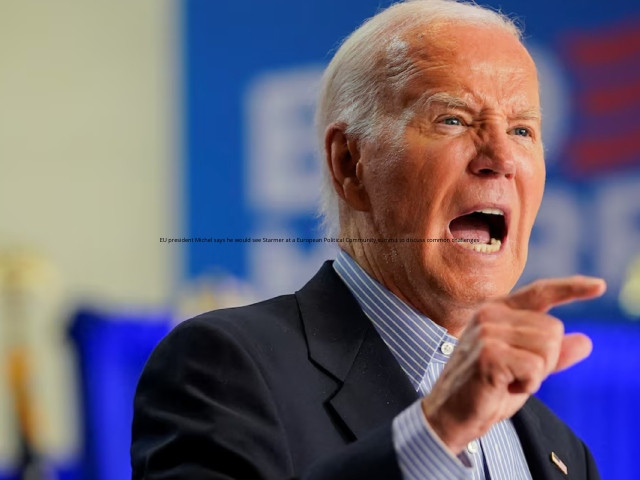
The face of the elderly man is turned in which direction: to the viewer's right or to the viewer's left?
to the viewer's right

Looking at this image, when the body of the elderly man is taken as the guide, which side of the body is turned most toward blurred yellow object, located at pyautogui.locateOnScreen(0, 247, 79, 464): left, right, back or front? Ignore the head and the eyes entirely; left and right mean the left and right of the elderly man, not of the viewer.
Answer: back

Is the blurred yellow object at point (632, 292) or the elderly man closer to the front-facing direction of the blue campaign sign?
the elderly man

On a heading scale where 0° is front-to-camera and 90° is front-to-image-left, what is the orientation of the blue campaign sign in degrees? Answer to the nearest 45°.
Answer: approximately 0°

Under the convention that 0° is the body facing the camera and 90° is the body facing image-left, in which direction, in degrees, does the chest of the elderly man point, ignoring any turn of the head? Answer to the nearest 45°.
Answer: approximately 315°

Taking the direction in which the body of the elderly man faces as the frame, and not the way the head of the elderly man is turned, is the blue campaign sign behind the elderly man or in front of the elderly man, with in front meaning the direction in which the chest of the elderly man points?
behind

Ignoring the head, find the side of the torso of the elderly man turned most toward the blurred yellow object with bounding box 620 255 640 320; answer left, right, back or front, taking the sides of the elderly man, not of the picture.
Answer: left
